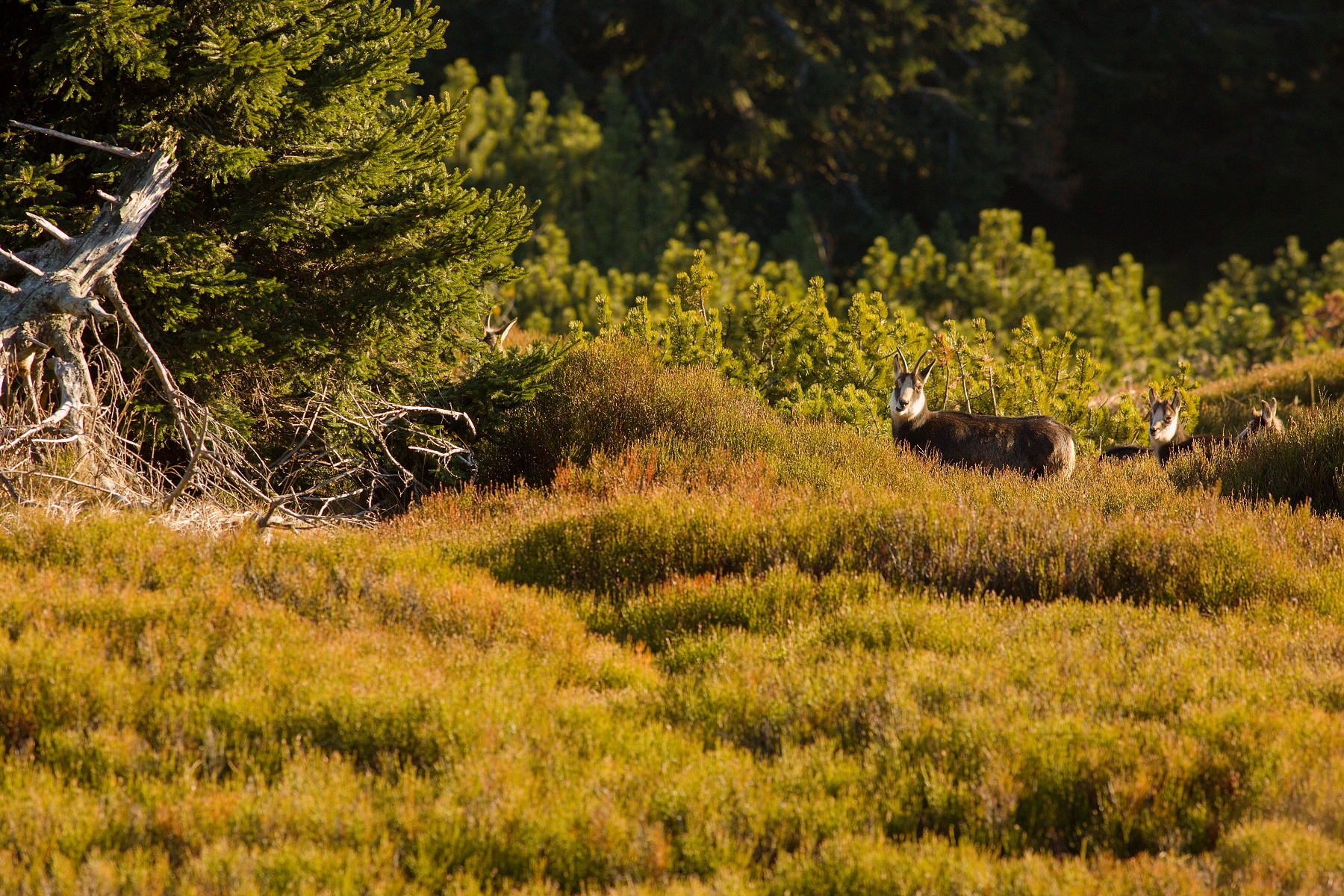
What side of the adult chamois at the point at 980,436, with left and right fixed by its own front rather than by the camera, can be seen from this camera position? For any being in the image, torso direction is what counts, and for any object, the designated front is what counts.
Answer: left

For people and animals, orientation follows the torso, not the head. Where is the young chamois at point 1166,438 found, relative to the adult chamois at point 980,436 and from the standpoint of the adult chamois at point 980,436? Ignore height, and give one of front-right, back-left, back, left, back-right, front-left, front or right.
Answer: back-right

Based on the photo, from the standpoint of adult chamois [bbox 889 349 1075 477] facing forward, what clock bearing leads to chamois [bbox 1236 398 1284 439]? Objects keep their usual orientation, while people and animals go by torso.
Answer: The chamois is roughly at 5 o'clock from the adult chamois.

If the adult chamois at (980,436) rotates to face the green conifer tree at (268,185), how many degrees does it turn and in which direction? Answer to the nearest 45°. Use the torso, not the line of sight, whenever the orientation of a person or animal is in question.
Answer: approximately 45° to its left

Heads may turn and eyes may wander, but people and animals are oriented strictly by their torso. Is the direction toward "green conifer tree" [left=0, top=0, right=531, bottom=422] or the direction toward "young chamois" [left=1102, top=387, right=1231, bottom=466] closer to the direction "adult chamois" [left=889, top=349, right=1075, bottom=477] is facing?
the green conifer tree
